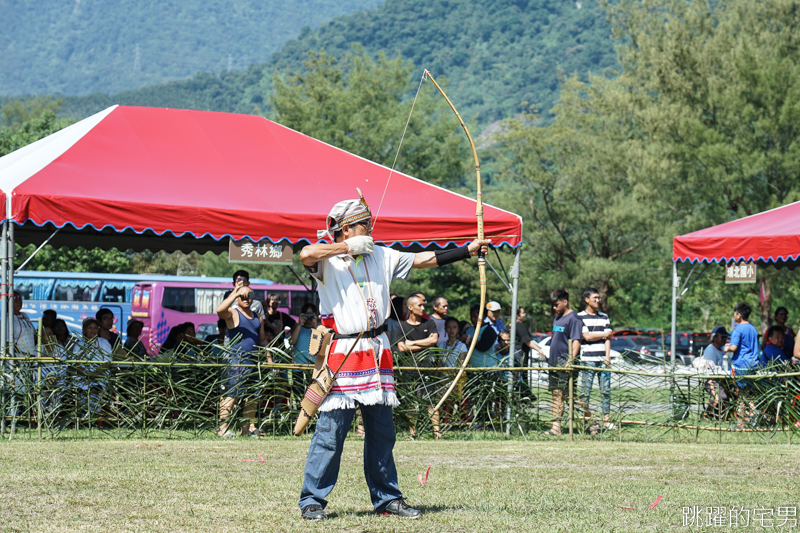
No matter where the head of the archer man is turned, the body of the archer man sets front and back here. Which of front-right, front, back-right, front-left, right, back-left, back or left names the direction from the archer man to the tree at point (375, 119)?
back-left

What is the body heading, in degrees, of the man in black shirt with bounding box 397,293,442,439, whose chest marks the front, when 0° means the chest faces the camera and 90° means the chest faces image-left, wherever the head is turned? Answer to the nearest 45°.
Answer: approximately 0°

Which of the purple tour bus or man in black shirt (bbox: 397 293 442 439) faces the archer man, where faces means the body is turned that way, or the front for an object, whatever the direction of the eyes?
the man in black shirt

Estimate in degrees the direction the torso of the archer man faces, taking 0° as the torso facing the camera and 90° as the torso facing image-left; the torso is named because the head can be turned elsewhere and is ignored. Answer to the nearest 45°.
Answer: approximately 315°

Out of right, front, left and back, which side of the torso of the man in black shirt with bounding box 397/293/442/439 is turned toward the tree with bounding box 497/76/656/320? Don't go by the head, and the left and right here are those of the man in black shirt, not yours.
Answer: back

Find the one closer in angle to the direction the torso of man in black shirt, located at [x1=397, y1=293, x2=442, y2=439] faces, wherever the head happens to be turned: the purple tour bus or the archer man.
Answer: the archer man

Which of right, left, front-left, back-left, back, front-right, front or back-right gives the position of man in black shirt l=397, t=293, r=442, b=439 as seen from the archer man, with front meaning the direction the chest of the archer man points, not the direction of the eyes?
back-left

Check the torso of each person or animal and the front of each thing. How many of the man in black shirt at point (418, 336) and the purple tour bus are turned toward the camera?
1

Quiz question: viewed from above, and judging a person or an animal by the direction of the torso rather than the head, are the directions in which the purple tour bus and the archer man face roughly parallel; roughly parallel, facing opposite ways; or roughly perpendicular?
roughly perpendicular

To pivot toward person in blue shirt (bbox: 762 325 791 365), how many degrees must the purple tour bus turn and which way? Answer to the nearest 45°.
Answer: approximately 135° to its right
